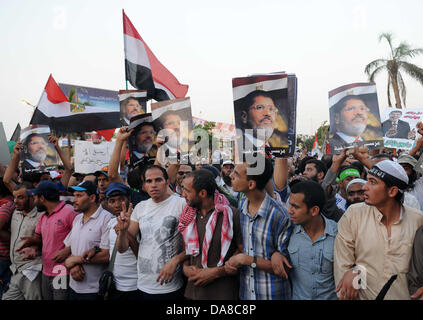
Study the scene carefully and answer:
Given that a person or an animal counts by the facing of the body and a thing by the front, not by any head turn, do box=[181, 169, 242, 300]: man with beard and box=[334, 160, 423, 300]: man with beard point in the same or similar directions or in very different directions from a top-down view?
same or similar directions

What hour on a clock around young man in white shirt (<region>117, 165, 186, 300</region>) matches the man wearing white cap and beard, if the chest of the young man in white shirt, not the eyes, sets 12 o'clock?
The man wearing white cap and beard is roughly at 9 o'clock from the young man in white shirt.

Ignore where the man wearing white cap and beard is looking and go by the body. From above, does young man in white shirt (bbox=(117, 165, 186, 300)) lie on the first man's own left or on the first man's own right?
on the first man's own right

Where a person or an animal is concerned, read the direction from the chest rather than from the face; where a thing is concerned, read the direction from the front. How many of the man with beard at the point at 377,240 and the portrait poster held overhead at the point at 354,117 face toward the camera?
2

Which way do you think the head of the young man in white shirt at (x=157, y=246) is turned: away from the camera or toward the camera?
toward the camera

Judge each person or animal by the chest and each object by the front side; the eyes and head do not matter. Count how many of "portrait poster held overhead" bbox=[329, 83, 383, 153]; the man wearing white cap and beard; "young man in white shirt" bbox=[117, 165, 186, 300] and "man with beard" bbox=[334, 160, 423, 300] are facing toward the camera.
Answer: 4

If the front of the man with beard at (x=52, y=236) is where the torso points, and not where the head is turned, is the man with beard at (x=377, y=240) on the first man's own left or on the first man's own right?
on the first man's own left

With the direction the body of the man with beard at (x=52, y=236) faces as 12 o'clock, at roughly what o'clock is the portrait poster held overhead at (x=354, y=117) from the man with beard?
The portrait poster held overhead is roughly at 8 o'clock from the man with beard.

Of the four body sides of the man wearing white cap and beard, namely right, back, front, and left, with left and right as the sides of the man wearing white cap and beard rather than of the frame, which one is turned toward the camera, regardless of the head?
front

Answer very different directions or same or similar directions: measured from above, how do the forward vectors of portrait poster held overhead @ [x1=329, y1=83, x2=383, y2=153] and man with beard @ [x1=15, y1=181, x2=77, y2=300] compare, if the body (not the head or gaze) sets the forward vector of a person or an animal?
same or similar directions

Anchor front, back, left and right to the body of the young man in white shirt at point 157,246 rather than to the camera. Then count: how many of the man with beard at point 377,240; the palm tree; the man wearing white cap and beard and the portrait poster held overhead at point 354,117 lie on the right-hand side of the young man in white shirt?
0

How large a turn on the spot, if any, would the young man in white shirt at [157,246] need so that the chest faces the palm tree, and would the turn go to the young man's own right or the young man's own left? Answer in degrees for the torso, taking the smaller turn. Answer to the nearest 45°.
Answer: approximately 135° to the young man's own left

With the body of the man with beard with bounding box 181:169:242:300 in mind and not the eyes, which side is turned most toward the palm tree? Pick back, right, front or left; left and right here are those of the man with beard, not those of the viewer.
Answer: back
